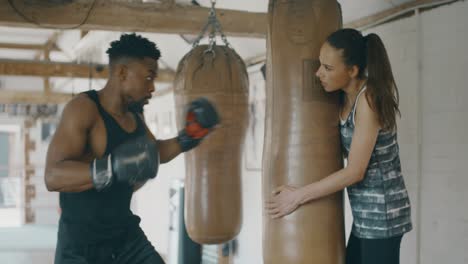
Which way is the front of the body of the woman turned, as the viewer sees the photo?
to the viewer's left

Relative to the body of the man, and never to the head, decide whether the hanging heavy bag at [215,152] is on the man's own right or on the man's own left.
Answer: on the man's own left

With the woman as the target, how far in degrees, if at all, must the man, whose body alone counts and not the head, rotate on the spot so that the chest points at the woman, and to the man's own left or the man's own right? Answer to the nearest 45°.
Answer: approximately 45° to the man's own left

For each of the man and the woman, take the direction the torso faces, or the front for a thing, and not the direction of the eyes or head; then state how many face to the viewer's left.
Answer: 1

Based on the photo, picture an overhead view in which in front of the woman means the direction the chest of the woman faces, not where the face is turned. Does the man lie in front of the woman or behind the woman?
in front

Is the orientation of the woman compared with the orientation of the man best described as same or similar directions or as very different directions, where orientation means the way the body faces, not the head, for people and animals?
very different directions

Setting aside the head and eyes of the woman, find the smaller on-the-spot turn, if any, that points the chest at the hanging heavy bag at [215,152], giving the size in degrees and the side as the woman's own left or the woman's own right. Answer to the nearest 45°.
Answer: approximately 45° to the woman's own right

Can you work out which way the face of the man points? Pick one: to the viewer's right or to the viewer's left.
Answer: to the viewer's right

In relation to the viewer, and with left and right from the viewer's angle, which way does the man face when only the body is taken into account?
facing the viewer and to the right of the viewer
